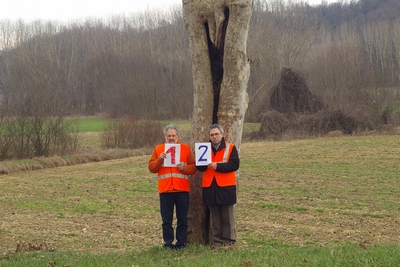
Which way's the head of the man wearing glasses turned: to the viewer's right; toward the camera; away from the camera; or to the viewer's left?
toward the camera

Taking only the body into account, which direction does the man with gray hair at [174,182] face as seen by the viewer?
toward the camera

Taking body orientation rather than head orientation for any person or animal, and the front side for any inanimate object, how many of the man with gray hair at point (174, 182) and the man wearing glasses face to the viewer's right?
0

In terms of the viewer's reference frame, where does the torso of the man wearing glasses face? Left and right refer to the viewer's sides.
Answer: facing the viewer and to the left of the viewer

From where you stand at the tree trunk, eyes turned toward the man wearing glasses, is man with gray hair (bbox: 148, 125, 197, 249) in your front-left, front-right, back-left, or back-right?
front-right

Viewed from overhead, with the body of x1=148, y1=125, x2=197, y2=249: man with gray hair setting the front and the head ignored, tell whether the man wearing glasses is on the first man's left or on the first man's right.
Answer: on the first man's left

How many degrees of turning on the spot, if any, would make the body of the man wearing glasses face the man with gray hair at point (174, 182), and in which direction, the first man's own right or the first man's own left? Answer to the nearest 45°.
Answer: approximately 45° to the first man's own right
